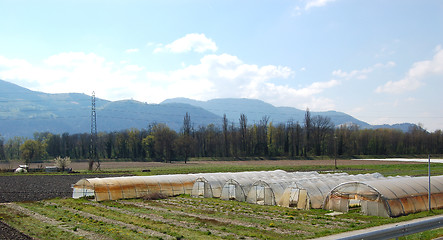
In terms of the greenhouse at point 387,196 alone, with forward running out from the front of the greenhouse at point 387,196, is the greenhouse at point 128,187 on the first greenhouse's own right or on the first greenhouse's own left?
on the first greenhouse's own right

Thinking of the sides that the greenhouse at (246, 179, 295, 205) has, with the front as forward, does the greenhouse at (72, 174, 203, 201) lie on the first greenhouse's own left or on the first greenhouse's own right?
on the first greenhouse's own right

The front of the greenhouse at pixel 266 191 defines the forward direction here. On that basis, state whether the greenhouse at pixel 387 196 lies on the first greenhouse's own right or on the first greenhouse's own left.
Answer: on the first greenhouse's own left

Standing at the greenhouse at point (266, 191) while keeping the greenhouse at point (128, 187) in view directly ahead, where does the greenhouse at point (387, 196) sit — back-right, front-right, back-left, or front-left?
back-left

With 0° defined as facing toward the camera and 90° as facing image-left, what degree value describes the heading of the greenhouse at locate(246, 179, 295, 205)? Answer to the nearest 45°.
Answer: approximately 45°

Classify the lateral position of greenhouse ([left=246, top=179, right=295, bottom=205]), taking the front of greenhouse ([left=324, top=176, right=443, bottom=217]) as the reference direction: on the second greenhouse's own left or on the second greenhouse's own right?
on the second greenhouse's own right

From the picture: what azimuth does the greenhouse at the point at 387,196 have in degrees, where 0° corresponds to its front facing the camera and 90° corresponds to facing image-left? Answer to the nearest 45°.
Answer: approximately 45°

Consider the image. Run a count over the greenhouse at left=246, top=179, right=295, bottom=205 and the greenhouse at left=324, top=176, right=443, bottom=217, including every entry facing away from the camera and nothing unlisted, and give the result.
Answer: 0
